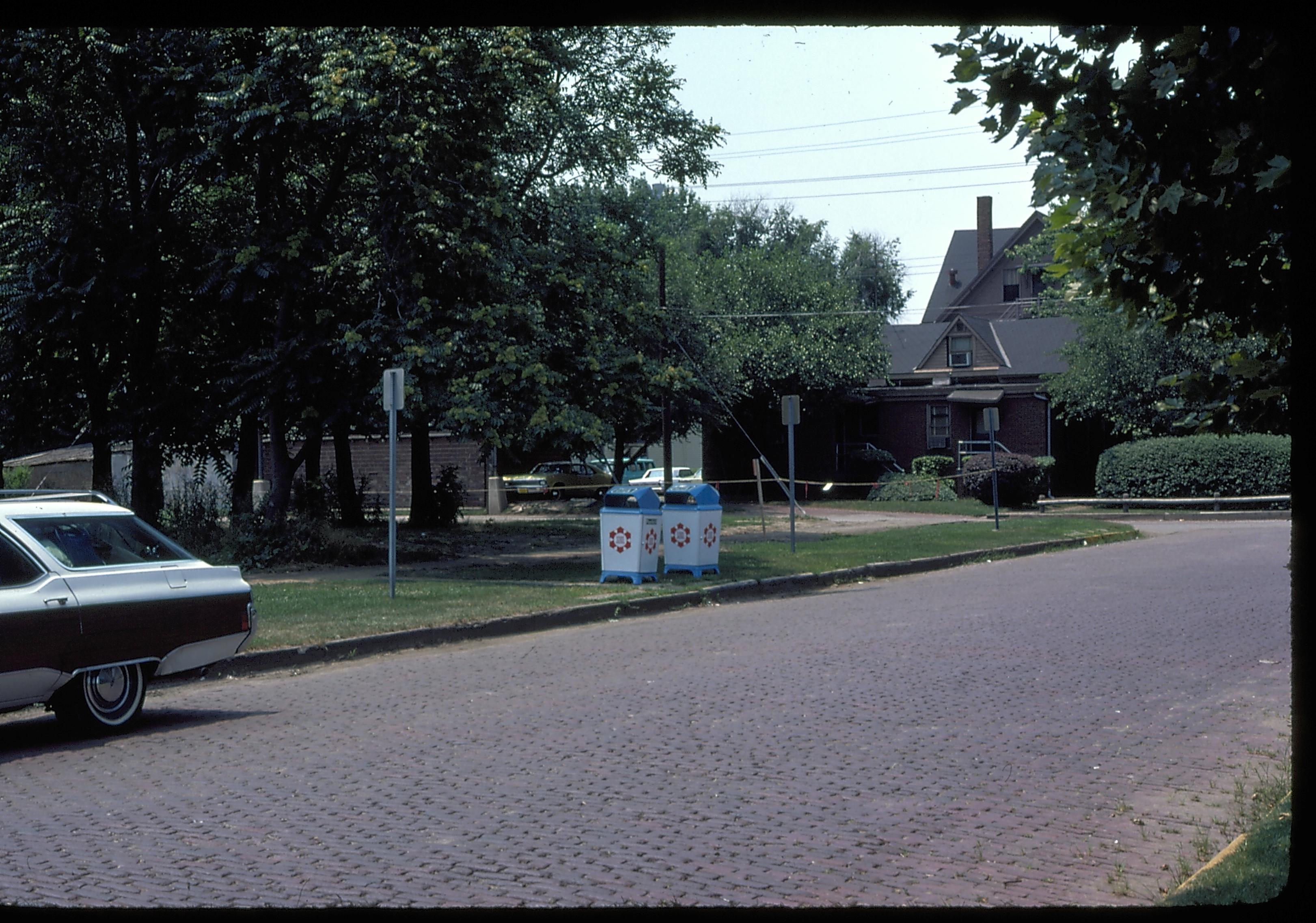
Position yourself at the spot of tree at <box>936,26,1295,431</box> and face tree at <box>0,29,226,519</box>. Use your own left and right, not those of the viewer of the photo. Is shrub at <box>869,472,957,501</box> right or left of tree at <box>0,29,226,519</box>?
right

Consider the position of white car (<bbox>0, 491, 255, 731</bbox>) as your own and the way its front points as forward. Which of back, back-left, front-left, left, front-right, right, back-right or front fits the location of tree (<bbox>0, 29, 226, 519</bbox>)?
back-right

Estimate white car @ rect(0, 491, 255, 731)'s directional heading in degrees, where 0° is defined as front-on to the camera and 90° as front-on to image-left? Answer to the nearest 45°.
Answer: approximately 45°

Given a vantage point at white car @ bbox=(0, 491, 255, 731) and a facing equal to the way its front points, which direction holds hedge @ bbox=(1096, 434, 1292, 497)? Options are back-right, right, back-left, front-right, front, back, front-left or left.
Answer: back

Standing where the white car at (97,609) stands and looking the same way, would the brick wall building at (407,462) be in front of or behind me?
behind

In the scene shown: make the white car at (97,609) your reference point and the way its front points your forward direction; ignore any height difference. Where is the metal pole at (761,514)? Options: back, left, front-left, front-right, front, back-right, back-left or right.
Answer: back

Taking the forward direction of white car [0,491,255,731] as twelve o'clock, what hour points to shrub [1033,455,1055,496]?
The shrub is roughly at 6 o'clock from the white car.

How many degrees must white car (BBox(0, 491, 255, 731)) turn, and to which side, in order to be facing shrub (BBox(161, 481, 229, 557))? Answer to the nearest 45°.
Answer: approximately 135° to its right

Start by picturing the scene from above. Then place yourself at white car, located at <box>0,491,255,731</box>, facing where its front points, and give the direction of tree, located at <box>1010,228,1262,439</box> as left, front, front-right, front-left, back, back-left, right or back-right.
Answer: back

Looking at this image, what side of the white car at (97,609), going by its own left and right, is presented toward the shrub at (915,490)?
back
